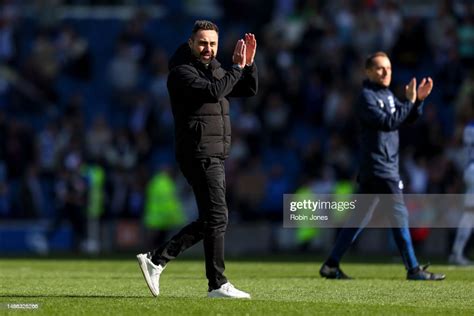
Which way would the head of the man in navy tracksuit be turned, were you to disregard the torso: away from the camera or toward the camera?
toward the camera

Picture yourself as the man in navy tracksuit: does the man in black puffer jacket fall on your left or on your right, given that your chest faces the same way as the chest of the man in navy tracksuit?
on your right
